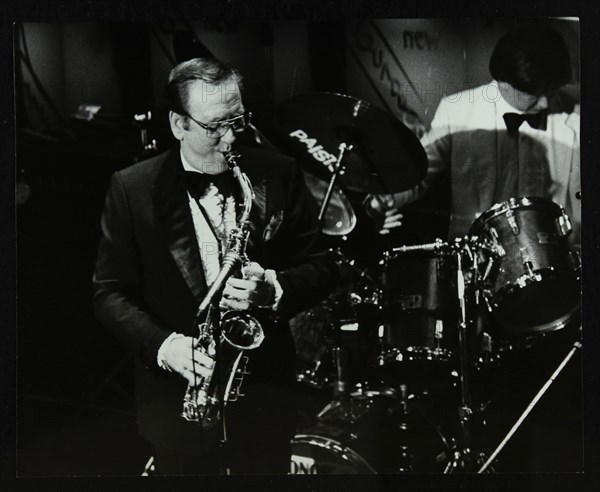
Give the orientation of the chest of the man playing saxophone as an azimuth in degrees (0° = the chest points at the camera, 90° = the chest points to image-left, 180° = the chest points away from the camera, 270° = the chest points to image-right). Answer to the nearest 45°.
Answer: approximately 315°

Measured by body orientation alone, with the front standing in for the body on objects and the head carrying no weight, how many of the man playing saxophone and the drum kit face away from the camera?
0

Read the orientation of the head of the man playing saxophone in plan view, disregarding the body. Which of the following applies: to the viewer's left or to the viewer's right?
to the viewer's right

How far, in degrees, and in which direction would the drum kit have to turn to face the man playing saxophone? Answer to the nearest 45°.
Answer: approximately 45° to its right

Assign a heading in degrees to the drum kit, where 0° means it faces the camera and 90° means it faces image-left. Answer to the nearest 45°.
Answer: approximately 45°
